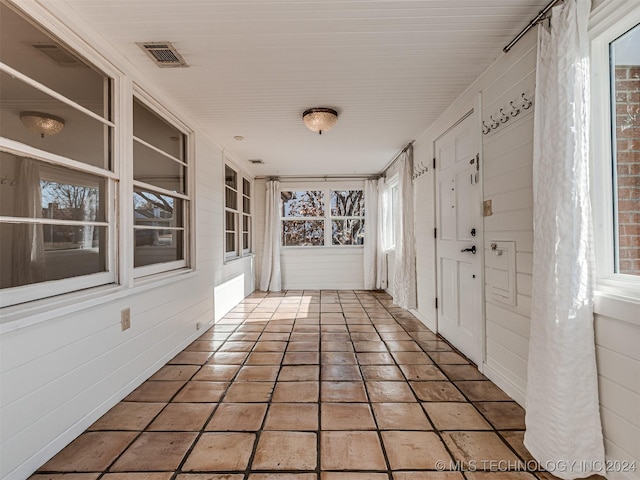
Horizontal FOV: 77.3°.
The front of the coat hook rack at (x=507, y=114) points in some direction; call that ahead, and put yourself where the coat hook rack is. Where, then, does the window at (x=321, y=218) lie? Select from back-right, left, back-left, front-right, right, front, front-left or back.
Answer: right

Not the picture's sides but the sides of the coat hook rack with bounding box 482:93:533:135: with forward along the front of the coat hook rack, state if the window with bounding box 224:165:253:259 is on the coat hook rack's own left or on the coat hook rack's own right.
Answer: on the coat hook rack's own right

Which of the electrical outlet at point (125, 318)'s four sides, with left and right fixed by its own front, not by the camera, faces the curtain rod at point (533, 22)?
front

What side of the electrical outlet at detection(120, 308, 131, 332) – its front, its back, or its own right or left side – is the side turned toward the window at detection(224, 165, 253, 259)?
left

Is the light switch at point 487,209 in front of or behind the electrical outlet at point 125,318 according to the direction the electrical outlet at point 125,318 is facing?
in front

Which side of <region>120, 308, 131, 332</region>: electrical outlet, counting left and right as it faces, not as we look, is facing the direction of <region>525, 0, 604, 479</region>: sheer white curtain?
front

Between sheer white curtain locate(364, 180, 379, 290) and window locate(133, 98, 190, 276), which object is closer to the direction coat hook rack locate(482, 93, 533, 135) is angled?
the window

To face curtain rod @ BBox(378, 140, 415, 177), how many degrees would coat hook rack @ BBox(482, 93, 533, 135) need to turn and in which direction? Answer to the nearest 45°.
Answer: approximately 90° to its right

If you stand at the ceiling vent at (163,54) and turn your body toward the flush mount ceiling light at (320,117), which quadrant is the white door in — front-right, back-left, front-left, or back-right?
front-right

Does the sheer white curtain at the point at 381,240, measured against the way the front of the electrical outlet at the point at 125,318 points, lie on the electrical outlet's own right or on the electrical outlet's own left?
on the electrical outlet's own left

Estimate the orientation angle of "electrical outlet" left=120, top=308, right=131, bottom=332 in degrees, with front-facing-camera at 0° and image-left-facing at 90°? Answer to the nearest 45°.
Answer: approximately 315°

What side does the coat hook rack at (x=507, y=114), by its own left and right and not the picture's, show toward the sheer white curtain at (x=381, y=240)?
right

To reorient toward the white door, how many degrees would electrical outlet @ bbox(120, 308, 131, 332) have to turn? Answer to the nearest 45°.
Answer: approximately 45° to its left

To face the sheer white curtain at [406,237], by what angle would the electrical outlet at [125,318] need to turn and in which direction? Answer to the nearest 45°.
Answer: approximately 45° to its left

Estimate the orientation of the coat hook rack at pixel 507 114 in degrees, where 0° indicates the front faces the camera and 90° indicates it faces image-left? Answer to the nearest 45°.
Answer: approximately 45°

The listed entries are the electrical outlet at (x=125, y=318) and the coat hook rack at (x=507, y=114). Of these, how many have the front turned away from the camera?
0

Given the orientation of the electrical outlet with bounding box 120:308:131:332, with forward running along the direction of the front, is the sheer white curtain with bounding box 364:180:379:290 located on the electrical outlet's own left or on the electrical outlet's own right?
on the electrical outlet's own left
